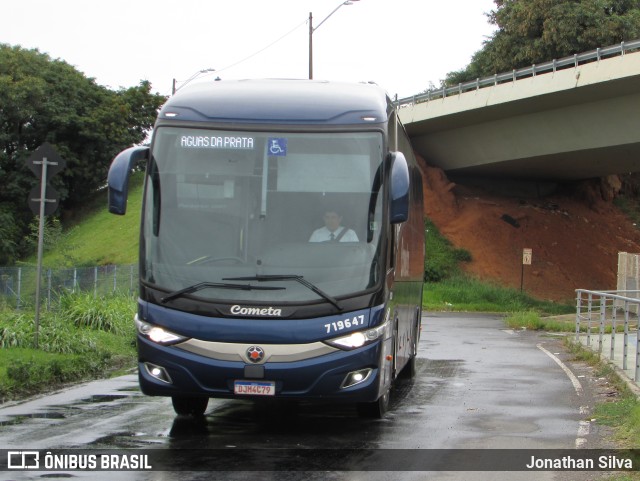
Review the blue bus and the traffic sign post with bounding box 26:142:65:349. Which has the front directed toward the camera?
the blue bus

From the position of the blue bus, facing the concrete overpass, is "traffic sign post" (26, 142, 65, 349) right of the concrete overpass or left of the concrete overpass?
left

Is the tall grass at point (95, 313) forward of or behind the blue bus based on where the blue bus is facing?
behind

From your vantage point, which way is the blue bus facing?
toward the camera

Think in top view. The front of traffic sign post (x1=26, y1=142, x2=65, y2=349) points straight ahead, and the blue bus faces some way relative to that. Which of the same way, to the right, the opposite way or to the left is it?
the opposite way

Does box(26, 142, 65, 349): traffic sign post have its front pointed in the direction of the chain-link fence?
yes

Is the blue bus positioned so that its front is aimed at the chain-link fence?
no

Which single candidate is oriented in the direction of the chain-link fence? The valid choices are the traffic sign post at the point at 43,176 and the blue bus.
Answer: the traffic sign post

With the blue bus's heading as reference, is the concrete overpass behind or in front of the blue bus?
behind

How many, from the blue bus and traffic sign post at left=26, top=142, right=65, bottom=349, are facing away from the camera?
1

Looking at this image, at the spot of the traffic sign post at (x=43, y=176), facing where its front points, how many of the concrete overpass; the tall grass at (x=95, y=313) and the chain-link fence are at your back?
0

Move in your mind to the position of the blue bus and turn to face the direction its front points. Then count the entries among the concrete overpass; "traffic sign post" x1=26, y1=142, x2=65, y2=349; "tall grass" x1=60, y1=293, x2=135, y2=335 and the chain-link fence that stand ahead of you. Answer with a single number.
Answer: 0

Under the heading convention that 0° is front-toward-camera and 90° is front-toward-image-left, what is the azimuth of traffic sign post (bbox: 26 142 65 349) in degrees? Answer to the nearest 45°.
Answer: approximately 180°
